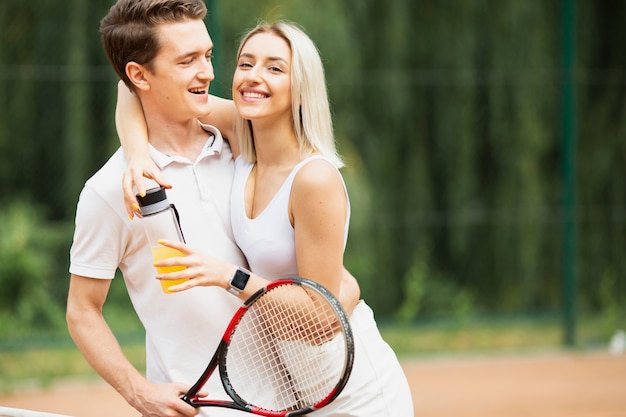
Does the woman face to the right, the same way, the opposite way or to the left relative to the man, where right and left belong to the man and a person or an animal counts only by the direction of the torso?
to the right

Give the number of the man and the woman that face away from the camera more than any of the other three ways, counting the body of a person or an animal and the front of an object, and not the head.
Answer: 0

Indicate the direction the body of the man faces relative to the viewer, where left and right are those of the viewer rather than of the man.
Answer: facing the viewer and to the right of the viewer
